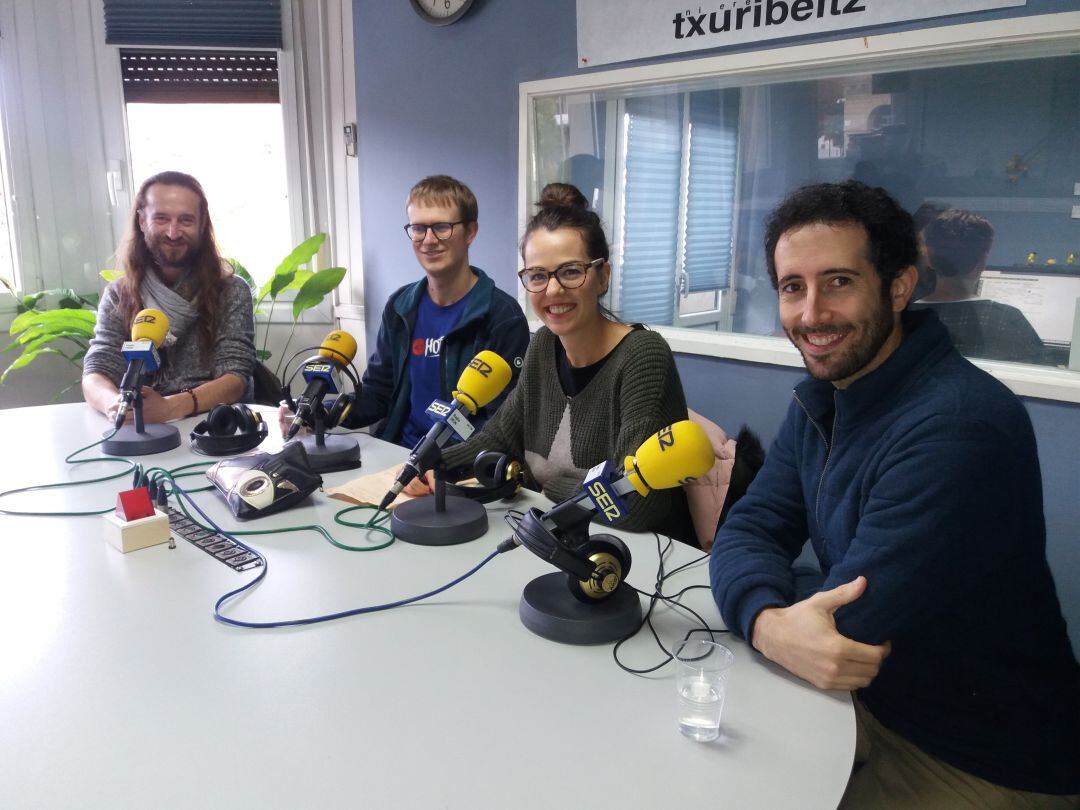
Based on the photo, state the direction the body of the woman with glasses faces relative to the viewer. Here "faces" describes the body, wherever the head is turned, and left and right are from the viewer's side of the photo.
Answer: facing the viewer and to the left of the viewer

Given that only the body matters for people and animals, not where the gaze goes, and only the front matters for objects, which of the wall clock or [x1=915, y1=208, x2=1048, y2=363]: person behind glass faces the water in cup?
the wall clock

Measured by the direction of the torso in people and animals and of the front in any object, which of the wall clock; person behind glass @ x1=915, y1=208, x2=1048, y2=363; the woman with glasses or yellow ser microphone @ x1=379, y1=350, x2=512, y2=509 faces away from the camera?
the person behind glass

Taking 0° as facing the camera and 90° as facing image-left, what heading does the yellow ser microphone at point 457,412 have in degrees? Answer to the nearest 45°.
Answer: approximately 270°

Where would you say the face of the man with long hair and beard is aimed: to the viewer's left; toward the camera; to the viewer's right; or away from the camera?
toward the camera

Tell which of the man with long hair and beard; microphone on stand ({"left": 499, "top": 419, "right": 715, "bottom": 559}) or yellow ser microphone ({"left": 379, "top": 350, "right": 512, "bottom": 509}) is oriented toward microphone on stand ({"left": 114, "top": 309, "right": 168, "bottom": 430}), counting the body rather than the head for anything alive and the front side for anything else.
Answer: the man with long hair and beard

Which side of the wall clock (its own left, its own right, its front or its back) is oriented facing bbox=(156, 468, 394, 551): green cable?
front

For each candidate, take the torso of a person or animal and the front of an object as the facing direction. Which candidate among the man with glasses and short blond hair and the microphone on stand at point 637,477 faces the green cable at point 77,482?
the man with glasses and short blond hair

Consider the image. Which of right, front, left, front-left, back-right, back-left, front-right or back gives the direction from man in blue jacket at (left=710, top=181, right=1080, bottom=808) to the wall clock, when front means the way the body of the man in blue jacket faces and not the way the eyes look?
right

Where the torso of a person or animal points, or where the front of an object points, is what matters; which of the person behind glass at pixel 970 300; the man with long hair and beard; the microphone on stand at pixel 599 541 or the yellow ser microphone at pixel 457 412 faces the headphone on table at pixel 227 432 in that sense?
the man with long hair and beard

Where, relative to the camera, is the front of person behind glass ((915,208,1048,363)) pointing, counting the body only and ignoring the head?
away from the camera

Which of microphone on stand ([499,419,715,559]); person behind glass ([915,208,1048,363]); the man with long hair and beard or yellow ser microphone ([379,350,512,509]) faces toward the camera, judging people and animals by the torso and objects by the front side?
the man with long hair and beard

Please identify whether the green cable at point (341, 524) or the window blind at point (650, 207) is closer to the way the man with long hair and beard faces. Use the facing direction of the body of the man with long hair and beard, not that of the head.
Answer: the green cable

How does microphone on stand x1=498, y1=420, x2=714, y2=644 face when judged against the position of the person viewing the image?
facing to the right of the viewer

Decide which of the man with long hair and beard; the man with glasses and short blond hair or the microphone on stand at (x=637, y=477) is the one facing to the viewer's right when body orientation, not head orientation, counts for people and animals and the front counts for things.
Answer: the microphone on stand

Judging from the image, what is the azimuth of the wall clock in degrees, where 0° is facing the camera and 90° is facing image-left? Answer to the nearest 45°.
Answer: approximately 0°

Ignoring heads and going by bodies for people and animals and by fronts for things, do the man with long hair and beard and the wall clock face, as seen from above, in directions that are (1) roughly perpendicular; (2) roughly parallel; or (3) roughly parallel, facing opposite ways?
roughly parallel
